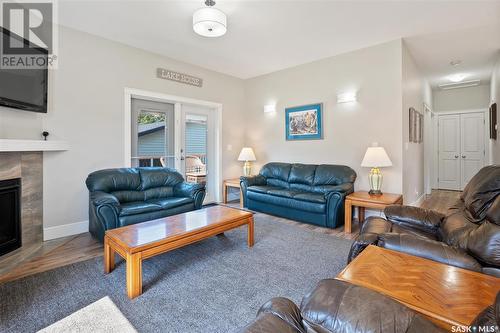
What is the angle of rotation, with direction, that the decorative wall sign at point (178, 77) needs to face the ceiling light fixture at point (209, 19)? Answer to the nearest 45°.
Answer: approximately 45° to its right

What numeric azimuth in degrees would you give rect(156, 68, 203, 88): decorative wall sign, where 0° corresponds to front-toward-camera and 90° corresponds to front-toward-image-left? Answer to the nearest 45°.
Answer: approximately 315°

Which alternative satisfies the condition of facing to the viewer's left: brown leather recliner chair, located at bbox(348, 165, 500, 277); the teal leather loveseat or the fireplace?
the brown leather recliner chair

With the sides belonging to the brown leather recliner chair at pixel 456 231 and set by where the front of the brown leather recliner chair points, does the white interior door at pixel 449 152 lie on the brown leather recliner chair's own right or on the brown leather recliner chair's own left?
on the brown leather recliner chair's own right

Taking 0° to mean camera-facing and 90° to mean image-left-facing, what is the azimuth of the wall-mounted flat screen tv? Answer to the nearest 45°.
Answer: approximately 315°

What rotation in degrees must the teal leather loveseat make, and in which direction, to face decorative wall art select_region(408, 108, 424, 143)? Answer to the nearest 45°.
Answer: approximately 45° to its left

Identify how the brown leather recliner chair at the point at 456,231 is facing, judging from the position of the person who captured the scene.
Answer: facing to the left of the viewer

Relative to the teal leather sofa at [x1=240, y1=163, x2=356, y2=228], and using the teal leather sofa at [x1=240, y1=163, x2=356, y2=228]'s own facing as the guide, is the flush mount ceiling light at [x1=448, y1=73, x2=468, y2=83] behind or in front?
behind

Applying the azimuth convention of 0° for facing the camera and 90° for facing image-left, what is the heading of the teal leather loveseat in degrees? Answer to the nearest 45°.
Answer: approximately 315°

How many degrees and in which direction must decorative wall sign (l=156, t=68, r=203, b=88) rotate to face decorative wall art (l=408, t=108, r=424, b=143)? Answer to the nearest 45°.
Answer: approximately 45° to its left

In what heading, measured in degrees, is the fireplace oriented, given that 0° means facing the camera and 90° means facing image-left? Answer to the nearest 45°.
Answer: approximately 315°
